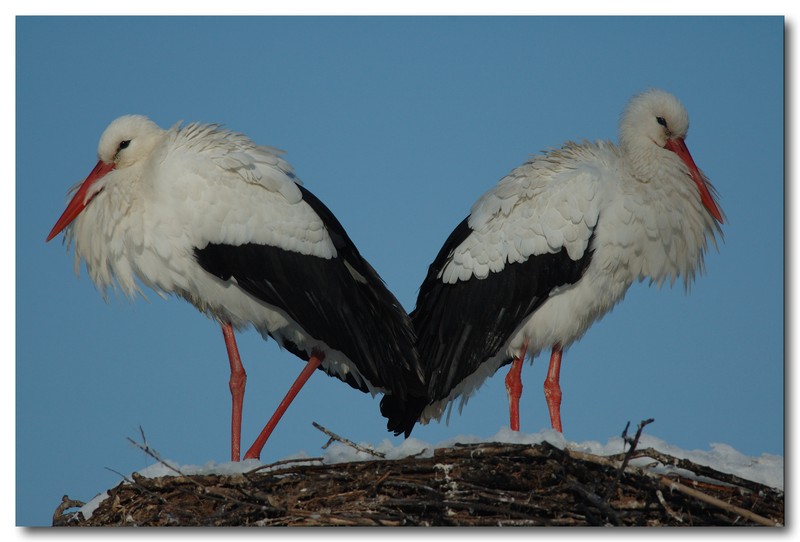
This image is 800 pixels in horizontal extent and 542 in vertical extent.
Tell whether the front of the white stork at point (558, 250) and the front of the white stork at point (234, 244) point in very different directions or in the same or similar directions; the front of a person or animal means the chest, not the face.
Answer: very different directions

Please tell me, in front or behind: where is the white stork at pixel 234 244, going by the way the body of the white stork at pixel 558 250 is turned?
behind

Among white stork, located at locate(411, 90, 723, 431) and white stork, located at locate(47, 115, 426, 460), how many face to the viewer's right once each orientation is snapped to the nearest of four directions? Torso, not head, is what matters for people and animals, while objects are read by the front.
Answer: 1

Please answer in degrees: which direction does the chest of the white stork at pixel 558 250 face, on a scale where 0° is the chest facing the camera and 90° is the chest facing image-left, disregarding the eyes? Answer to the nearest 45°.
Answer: approximately 270°

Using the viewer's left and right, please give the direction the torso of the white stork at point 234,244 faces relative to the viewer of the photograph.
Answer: facing to the left of the viewer

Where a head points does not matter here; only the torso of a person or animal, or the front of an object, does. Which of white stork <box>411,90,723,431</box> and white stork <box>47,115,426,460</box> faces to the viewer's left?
white stork <box>47,115,426,460</box>

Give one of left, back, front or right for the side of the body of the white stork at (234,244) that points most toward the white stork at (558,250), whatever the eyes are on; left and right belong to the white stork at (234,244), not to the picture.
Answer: back
